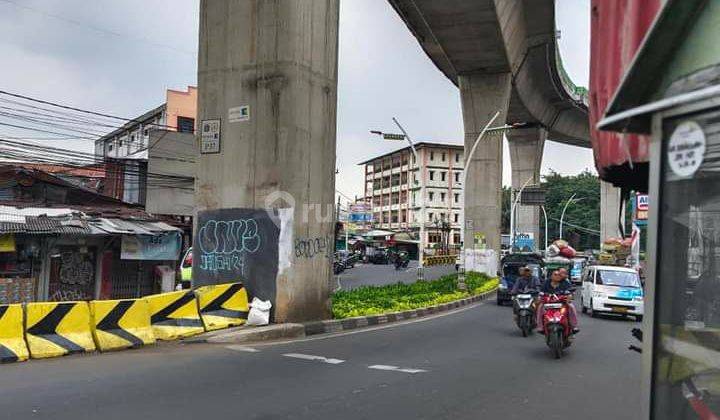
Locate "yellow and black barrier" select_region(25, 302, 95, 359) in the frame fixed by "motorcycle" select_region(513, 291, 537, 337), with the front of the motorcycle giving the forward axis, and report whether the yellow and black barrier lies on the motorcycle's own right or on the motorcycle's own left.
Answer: on the motorcycle's own right

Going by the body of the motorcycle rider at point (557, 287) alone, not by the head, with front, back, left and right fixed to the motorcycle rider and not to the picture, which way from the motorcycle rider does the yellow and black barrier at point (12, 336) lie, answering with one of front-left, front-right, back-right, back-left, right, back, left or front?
front-right

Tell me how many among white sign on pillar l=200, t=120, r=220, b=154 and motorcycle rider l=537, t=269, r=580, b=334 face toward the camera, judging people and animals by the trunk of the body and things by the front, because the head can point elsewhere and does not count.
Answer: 2

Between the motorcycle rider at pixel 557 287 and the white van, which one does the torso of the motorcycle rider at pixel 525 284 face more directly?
the motorcycle rider

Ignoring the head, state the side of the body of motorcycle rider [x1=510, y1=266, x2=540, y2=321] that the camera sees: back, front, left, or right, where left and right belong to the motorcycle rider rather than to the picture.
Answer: front

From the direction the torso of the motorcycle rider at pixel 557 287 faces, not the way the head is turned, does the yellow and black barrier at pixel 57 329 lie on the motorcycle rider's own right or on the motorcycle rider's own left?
on the motorcycle rider's own right

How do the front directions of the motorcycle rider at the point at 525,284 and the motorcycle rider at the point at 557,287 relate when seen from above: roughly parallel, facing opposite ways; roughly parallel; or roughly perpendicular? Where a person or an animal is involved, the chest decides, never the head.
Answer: roughly parallel

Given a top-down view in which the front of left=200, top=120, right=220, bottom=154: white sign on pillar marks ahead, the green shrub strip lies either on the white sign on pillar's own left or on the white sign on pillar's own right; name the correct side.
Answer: on the white sign on pillar's own left

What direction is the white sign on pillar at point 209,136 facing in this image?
toward the camera

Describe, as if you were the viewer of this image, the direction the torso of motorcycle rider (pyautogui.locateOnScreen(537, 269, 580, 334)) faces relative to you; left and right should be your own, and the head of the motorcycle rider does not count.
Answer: facing the viewer

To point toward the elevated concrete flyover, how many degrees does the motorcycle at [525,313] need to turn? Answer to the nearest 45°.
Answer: approximately 180°

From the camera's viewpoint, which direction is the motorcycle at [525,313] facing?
toward the camera
